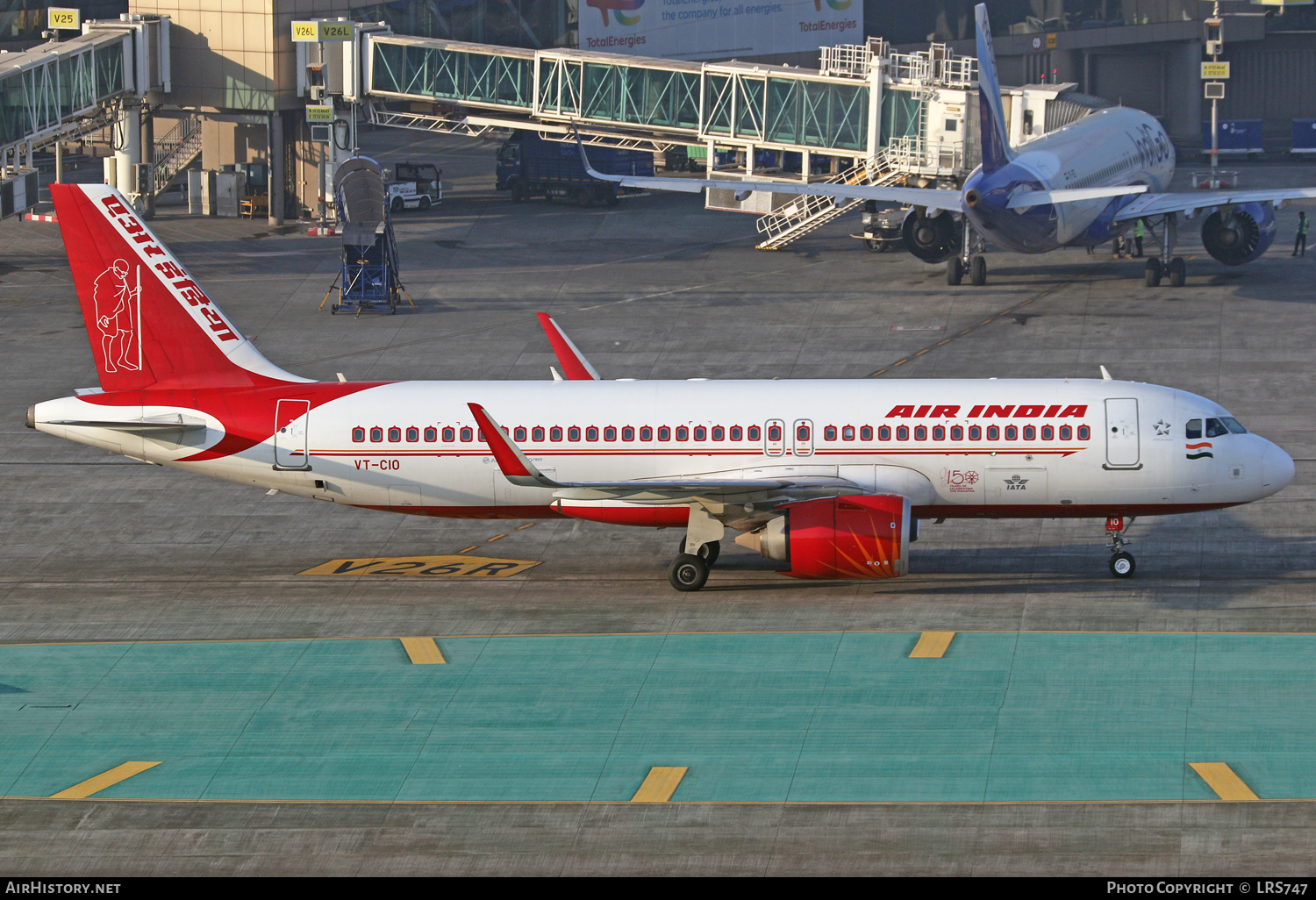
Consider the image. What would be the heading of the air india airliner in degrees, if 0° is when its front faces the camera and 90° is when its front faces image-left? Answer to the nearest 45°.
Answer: approximately 270°
